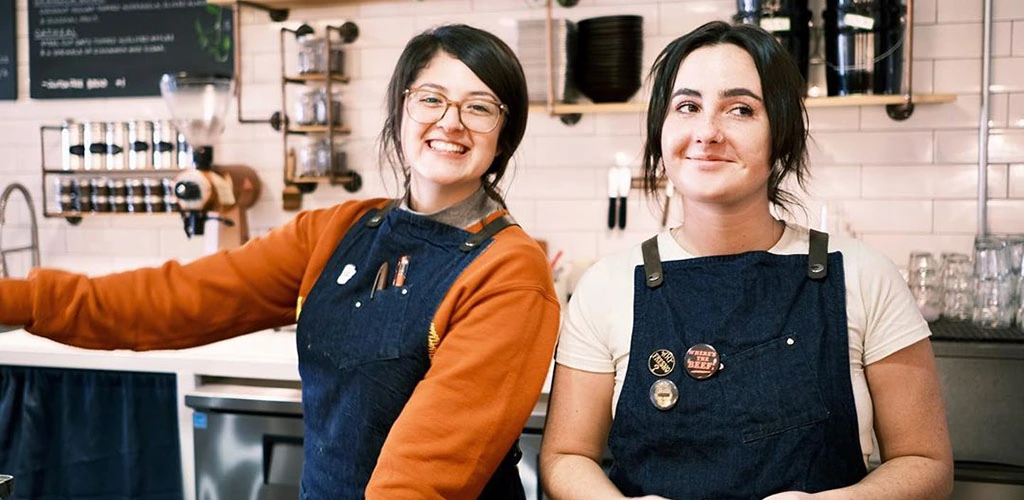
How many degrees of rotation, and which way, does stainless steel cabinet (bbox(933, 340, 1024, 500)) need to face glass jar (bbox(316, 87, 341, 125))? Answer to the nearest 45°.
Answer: approximately 90° to its right

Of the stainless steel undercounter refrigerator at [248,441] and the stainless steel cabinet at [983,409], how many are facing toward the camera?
2

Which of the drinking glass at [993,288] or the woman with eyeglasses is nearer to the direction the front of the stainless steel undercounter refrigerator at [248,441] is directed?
the woman with eyeglasses

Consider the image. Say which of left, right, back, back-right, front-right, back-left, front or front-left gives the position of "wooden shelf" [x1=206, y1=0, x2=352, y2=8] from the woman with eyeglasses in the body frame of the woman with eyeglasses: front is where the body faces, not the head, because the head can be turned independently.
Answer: back-right

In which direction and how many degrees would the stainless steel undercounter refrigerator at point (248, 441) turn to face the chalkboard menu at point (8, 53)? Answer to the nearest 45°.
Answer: approximately 135° to its right

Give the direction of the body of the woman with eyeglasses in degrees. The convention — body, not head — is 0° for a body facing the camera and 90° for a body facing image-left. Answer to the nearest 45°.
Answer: approximately 45°

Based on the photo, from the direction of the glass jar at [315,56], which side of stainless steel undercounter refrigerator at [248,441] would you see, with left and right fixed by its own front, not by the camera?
back
